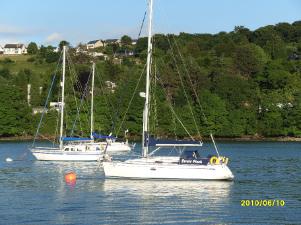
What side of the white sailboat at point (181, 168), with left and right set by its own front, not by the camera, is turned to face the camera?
left
